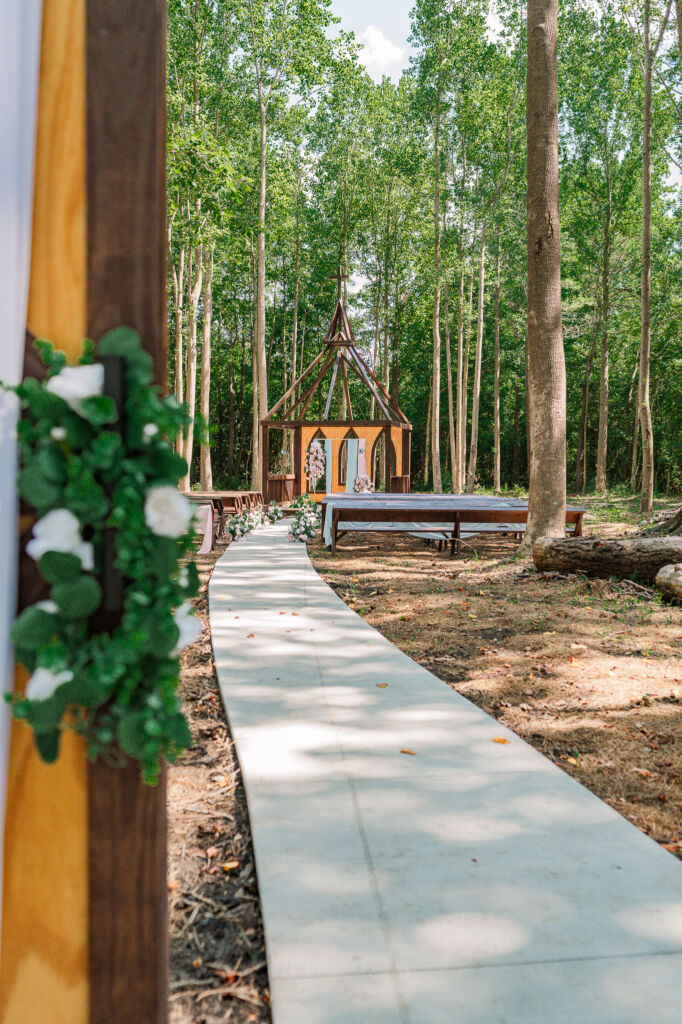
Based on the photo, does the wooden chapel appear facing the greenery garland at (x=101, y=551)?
yes

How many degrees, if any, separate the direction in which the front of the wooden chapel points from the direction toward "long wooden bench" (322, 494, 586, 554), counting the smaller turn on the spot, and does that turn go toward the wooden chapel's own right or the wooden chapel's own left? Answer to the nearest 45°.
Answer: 0° — it already faces it

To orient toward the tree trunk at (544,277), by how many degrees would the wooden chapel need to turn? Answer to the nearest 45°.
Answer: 0° — it already faces it

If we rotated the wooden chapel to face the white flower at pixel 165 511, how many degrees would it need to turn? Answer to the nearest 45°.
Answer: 0° — it already faces it

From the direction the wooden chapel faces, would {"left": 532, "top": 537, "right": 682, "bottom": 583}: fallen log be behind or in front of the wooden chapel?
in front

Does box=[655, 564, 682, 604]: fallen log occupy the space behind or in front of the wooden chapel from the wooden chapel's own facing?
in front

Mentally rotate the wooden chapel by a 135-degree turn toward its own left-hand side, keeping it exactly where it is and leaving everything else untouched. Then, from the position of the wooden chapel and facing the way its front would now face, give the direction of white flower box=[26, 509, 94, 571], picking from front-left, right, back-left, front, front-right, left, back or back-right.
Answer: back-right

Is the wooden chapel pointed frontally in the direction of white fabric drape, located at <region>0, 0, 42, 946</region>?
yes

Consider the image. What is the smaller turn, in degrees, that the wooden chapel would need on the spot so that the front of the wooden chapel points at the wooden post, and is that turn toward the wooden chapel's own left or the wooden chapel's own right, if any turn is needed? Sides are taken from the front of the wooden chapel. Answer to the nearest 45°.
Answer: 0° — it already faces it

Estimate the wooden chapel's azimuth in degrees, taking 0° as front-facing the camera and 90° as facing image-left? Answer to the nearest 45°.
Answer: approximately 0°
